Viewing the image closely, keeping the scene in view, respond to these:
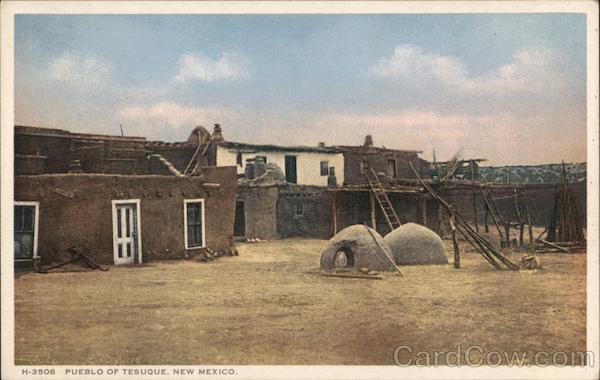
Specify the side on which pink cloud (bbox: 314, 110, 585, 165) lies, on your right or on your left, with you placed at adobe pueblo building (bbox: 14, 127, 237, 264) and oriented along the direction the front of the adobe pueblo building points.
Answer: on your left

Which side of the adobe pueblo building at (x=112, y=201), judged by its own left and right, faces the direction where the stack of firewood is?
left

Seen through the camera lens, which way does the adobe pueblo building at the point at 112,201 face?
facing the viewer

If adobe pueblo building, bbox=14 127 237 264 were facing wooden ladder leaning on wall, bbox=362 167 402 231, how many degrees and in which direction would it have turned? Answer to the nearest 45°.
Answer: approximately 90° to its left
